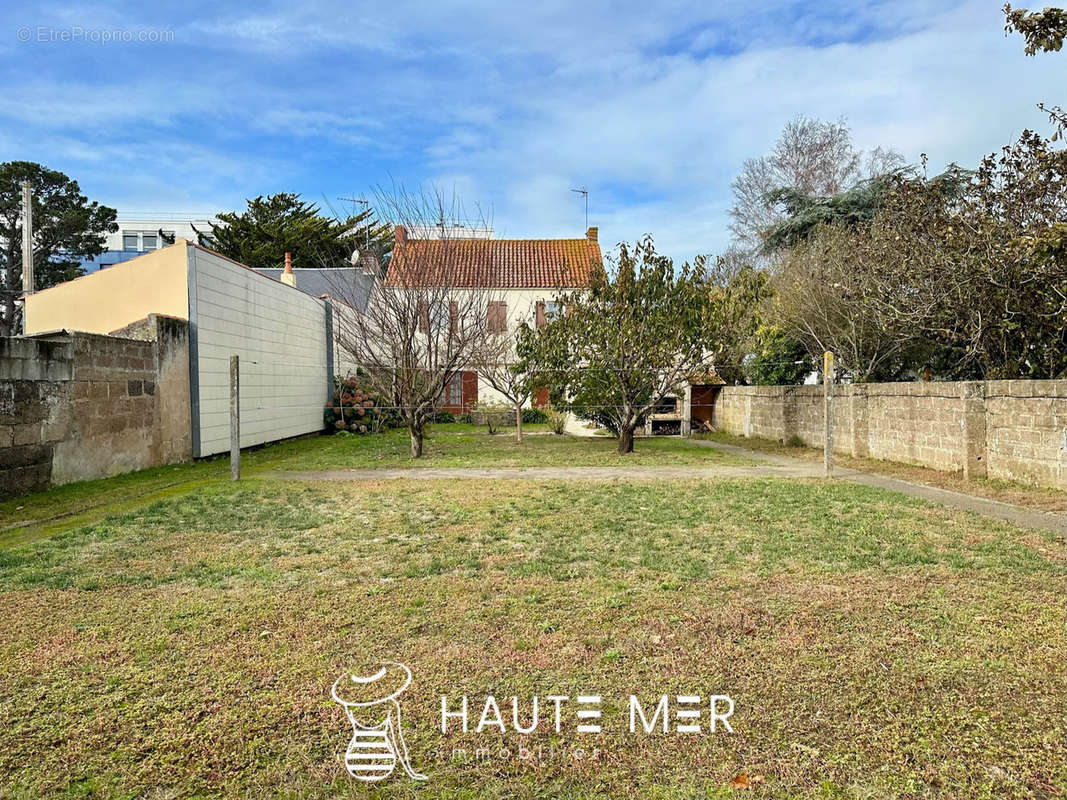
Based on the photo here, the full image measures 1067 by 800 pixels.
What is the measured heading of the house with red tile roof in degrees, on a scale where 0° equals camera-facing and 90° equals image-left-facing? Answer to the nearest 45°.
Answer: approximately 0°

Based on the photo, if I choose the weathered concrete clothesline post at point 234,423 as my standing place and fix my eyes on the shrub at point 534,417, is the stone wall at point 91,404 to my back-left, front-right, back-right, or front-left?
back-left

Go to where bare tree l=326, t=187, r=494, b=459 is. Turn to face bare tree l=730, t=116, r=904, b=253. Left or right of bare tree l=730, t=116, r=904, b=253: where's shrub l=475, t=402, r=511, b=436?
left

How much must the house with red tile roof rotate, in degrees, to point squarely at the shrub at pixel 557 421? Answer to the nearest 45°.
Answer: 0° — it already faces it

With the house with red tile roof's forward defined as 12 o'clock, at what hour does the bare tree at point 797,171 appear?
The bare tree is roughly at 9 o'clock from the house with red tile roof.
